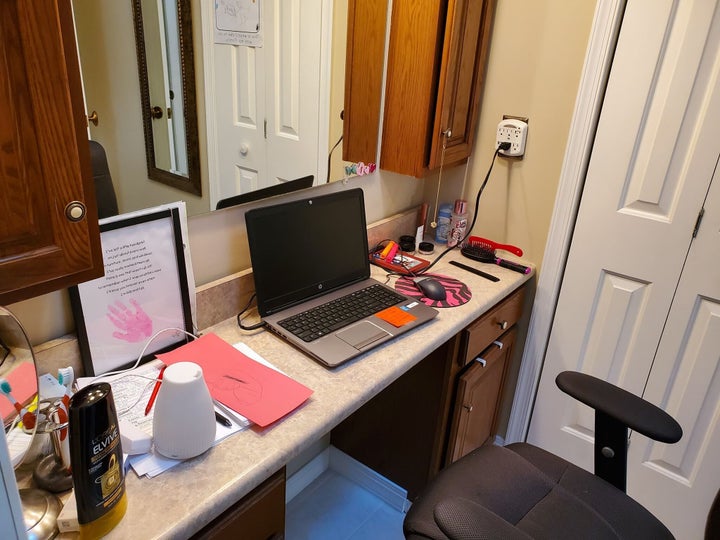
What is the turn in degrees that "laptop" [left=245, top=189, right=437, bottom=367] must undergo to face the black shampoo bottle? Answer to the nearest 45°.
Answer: approximately 45° to its right

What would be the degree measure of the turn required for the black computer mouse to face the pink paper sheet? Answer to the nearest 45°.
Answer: approximately 90° to its left

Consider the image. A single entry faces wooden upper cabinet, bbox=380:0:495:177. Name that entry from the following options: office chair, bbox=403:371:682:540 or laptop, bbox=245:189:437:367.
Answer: the office chair

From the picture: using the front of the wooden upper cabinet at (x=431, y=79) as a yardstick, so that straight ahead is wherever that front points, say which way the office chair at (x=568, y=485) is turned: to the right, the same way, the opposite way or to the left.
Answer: the opposite way

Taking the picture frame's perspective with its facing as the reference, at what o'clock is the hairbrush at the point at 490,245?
The hairbrush is roughly at 10 o'clock from the picture frame.

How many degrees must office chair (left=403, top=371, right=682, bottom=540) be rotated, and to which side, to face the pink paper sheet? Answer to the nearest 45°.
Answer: approximately 90° to its left

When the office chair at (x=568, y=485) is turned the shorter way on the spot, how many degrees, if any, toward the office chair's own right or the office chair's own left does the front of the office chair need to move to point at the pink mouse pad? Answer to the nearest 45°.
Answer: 0° — it already faces it

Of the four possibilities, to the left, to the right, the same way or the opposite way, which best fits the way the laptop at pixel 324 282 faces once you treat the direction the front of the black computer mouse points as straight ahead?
the opposite way

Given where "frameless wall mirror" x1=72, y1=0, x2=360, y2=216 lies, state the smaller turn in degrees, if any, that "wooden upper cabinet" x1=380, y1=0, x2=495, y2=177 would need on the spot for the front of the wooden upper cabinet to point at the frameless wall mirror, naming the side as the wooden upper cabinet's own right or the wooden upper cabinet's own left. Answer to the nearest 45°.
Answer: approximately 90° to the wooden upper cabinet's own right

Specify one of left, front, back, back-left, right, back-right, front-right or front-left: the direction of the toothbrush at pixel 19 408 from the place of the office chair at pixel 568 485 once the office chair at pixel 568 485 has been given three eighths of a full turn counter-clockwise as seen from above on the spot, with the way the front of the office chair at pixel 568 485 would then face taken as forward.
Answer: front-right
